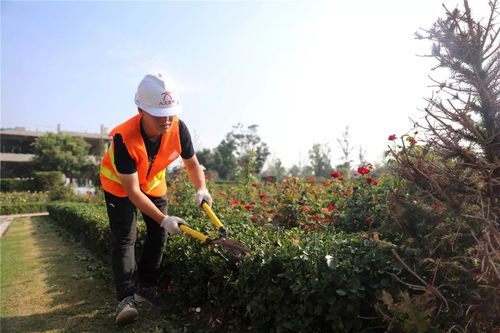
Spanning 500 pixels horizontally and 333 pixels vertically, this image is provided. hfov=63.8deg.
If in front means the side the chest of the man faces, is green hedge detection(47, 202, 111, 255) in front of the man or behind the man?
behind

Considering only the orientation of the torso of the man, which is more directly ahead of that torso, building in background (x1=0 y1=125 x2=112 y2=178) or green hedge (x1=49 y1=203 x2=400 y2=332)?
the green hedge

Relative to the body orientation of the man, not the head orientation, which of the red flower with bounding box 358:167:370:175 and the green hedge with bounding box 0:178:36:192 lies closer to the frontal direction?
the red flower

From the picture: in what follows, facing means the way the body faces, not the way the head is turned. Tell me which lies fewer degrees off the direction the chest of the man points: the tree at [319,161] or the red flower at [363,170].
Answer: the red flower

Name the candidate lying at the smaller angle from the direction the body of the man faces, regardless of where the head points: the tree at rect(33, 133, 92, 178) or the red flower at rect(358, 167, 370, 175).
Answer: the red flower

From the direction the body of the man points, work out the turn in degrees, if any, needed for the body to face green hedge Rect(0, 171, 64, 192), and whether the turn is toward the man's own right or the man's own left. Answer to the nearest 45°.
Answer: approximately 135° to the man's own left

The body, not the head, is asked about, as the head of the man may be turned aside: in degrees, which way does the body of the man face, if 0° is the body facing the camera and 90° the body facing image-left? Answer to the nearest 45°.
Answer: approximately 315°

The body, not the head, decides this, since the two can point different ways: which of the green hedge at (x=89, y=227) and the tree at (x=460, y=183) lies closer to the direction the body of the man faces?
the tree

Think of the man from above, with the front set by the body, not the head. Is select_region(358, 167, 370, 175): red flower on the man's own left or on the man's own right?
on the man's own left

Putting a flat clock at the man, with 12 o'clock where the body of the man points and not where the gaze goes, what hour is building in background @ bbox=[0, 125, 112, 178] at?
The building in background is roughly at 7 o'clock from the man.

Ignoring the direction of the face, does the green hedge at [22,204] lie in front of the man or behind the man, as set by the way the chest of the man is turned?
behind
